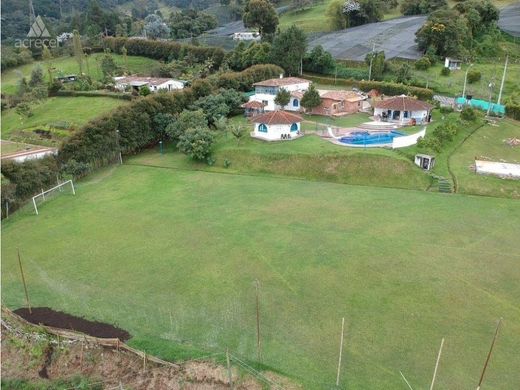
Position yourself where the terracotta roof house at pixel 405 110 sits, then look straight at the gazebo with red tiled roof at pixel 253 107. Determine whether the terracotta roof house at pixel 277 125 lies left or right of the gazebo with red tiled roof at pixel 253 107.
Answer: left

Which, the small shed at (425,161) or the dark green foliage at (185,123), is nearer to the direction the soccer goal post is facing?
the small shed

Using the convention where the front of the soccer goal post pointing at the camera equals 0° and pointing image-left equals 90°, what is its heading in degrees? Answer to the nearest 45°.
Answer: approximately 315°

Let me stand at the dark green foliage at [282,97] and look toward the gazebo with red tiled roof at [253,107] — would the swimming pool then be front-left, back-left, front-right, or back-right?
back-left

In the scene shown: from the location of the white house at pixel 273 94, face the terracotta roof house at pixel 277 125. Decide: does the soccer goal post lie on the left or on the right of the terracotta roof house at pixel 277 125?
right

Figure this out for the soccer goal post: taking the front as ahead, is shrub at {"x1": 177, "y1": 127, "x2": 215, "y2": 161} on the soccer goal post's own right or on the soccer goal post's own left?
on the soccer goal post's own left

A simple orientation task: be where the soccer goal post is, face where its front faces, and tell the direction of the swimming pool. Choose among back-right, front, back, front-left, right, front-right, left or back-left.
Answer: front-left

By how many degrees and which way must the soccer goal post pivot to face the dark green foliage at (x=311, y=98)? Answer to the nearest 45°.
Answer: approximately 45° to its left

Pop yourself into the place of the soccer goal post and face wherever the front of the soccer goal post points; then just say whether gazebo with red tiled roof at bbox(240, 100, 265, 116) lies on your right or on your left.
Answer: on your left

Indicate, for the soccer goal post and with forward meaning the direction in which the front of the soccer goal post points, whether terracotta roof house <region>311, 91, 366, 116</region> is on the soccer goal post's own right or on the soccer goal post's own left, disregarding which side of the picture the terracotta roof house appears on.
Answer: on the soccer goal post's own left

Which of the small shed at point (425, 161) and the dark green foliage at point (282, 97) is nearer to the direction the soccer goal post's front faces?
the small shed

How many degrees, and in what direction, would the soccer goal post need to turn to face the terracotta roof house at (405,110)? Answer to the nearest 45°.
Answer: approximately 45° to its left

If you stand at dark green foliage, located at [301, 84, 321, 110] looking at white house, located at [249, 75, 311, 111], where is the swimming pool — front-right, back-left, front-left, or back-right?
back-left

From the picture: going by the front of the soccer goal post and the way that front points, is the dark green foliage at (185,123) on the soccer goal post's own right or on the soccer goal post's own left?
on the soccer goal post's own left
